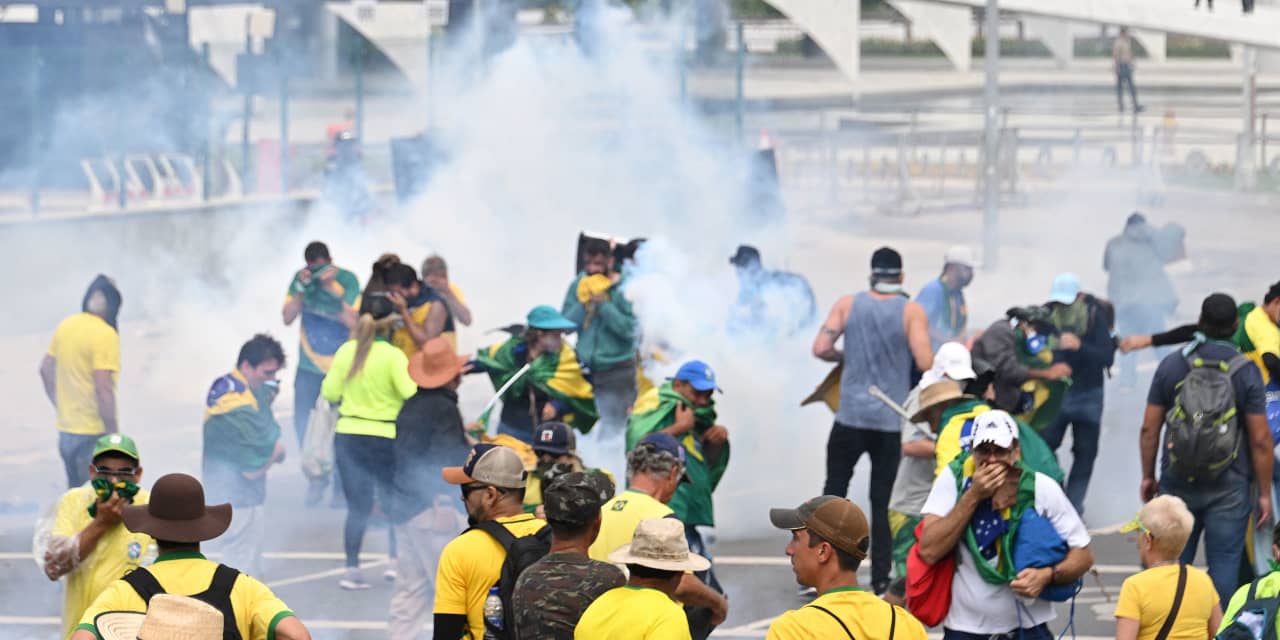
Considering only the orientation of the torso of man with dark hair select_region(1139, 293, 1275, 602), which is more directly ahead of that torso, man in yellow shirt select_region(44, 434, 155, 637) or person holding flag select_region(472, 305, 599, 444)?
the person holding flag

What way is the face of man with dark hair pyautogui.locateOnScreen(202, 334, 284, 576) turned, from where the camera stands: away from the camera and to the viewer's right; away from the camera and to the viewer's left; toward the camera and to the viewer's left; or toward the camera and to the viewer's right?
toward the camera and to the viewer's right

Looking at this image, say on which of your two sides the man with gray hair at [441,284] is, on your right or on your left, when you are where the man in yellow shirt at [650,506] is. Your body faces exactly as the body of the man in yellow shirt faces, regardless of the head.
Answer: on your left

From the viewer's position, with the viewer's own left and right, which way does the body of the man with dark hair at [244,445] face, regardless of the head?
facing to the right of the viewer

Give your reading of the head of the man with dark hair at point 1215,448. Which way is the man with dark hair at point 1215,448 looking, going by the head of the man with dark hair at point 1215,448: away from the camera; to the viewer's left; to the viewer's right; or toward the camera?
away from the camera

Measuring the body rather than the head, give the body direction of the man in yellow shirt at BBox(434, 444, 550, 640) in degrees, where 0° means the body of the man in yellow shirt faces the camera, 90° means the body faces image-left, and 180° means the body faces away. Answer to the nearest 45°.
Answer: approximately 135°

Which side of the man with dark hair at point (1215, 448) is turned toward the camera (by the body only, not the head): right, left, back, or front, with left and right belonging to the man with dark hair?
back

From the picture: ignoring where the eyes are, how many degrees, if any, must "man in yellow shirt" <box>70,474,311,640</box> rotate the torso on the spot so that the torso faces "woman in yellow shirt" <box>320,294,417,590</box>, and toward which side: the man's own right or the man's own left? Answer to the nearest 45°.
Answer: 0° — they already face them

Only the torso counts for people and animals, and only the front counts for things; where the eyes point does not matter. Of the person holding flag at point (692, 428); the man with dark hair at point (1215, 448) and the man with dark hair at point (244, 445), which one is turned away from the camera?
the man with dark hair at point (1215, 448)

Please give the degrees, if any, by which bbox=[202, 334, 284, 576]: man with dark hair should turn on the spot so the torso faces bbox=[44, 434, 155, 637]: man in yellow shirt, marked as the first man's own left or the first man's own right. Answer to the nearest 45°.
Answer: approximately 90° to the first man's own right

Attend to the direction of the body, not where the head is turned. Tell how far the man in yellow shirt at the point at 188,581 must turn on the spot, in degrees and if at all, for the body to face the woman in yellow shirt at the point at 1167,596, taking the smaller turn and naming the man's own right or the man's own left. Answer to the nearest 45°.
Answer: approximately 90° to the man's own right

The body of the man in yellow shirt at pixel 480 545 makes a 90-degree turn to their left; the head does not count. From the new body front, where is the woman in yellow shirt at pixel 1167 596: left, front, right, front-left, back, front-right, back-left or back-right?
back-left
